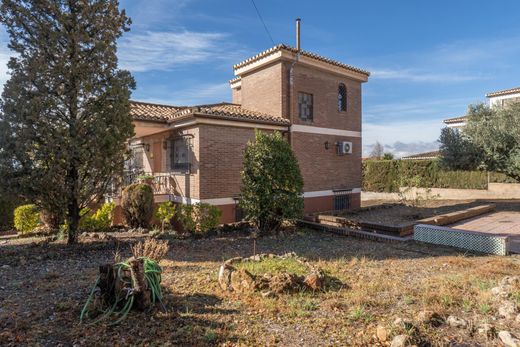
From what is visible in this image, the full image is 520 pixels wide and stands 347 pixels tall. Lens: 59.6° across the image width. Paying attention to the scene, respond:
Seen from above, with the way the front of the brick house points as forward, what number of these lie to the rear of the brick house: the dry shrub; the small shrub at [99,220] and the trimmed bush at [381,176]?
1

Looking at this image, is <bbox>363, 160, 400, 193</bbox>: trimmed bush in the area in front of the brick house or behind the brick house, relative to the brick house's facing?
behind

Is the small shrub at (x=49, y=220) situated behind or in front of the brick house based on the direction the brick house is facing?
in front

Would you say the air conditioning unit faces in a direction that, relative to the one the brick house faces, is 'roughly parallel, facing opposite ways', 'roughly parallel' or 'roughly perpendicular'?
roughly perpendicular

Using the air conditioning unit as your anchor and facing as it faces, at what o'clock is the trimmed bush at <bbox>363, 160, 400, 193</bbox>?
The trimmed bush is roughly at 8 o'clock from the air conditioning unit.

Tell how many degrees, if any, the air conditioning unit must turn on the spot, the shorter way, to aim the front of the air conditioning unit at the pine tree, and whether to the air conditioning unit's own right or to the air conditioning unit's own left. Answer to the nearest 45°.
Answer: approximately 90° to the air conditioning unit's own right

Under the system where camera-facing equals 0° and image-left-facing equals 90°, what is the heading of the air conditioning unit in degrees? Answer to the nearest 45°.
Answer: approximately 315°

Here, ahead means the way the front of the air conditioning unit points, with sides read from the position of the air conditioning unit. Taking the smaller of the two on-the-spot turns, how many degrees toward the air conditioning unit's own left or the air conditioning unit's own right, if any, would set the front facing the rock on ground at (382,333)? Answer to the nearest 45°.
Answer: approximately 45° to the air conditioning unit's own right

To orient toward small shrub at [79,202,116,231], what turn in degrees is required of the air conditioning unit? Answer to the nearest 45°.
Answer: approximately 90° to its right

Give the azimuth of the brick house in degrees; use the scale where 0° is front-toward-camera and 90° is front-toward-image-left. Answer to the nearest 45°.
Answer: approximately 45°
